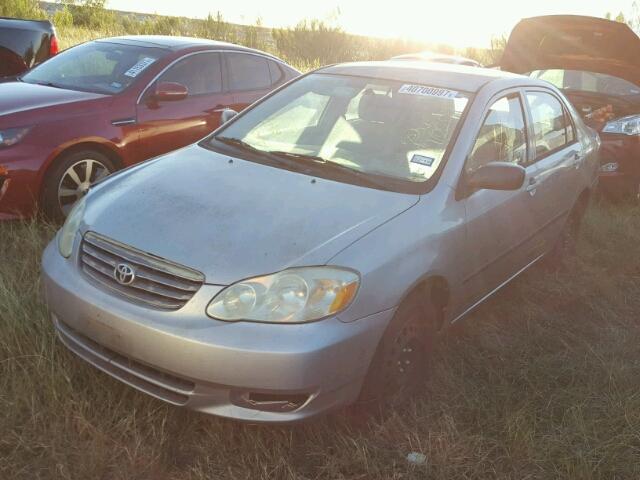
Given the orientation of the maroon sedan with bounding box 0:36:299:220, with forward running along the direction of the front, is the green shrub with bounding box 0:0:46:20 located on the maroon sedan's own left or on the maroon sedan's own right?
on the maroon sedan's own right

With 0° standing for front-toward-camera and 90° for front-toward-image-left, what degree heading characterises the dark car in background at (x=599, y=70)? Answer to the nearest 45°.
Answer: approximately 45°

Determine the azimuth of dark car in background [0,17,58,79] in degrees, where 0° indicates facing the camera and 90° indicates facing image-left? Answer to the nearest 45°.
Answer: approximately 90°

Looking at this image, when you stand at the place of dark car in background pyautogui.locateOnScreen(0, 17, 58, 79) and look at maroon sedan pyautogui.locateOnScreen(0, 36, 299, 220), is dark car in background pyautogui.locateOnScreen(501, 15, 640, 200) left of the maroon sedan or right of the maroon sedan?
left

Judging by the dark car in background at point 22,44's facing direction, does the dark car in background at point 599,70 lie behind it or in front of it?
behind

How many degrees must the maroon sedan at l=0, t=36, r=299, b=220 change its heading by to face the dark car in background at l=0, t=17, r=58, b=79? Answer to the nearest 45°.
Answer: approximately 135° to its right

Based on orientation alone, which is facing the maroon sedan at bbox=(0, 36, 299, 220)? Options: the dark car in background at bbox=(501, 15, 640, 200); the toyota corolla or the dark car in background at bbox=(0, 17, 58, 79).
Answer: the dark car in background at bbox=(501, 15, 640, 200)

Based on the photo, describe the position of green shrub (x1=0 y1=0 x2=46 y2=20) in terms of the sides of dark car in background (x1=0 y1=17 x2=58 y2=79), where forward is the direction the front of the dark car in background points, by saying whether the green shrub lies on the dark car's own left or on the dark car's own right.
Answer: on the dark car's own right

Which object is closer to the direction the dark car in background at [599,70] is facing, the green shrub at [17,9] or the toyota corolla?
the toyota corolla

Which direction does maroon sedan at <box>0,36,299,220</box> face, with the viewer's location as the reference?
facing the viewer and to the left of the viewer
